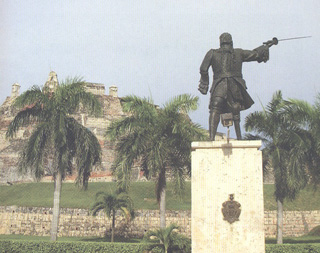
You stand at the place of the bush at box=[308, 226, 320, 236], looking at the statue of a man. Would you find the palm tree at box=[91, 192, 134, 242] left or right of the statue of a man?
right

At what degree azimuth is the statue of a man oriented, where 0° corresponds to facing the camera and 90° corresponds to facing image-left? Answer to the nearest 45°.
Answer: approximately 0°

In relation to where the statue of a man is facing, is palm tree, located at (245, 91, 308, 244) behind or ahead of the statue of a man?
behind

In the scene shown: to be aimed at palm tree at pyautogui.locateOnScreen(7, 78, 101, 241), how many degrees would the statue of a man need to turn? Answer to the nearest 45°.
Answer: approximately 135° to its right

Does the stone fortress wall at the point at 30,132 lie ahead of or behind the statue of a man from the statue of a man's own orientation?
behind
